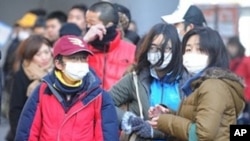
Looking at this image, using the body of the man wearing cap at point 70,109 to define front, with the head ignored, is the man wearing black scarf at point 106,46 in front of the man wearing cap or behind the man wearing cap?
behind

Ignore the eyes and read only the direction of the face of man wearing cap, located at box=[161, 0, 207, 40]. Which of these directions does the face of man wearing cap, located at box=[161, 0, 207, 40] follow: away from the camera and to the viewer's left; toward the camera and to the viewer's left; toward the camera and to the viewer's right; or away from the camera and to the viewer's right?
toward the camera and to the viewer's left

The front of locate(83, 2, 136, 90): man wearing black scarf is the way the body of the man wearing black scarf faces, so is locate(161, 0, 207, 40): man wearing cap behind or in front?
behind

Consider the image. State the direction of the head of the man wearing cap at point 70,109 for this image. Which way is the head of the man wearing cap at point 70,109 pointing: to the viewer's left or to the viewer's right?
to the viewer's right

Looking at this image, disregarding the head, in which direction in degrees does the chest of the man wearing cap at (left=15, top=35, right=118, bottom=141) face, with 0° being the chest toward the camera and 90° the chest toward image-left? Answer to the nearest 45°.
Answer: approximately 0°

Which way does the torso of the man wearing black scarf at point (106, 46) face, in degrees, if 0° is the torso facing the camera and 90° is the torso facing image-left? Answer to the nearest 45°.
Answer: approximately 45°

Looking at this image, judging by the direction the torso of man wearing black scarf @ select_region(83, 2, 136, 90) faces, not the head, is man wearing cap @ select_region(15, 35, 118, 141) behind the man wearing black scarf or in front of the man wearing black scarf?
in front
